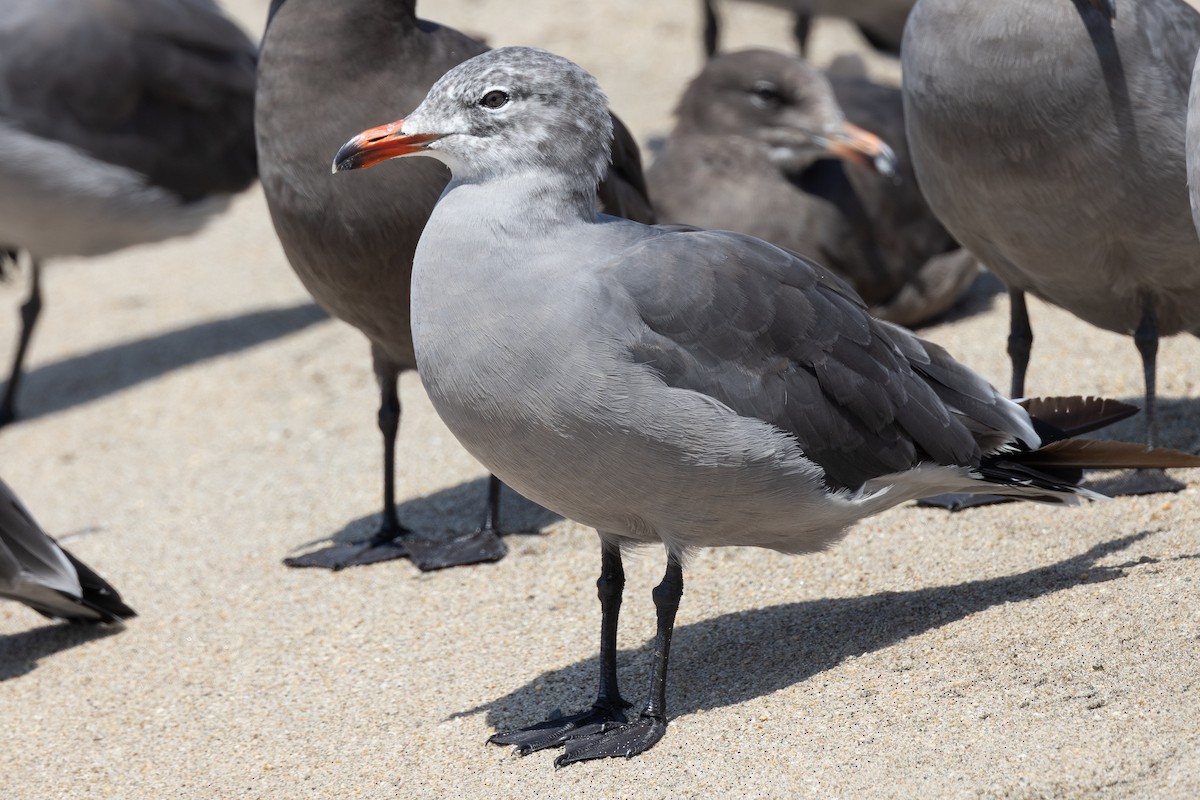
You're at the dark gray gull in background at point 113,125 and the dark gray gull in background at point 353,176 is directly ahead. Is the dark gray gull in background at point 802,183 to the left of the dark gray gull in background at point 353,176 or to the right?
left

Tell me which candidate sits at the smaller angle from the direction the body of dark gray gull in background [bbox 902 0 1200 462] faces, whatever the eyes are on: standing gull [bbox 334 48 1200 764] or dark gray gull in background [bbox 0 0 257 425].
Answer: the standing gull

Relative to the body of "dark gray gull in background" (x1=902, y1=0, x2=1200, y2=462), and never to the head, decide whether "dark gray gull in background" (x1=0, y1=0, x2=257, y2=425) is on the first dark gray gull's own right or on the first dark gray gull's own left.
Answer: on the first dark gray gull's own right

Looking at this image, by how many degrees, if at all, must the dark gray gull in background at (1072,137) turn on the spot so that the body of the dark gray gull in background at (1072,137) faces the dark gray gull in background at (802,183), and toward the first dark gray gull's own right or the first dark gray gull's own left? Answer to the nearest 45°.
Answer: approximately 90° to the first dark gray gull's own right

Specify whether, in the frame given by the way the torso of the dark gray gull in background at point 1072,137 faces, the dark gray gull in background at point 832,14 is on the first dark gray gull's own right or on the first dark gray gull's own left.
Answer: on the first dark gray gull's own right

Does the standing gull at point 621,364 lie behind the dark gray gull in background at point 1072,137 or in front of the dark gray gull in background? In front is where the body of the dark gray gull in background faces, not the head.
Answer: in front

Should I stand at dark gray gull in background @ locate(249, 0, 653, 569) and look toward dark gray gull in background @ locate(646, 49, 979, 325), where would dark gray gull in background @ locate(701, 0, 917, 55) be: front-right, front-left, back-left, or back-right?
front-left

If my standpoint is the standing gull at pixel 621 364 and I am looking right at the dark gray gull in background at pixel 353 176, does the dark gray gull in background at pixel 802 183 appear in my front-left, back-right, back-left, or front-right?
front-right

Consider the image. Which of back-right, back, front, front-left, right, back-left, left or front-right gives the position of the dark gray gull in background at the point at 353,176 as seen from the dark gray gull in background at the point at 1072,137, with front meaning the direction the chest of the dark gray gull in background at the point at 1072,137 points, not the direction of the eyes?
front-right

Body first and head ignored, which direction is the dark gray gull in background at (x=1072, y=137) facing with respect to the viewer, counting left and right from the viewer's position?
facing the viewer and to the left of the viewer
